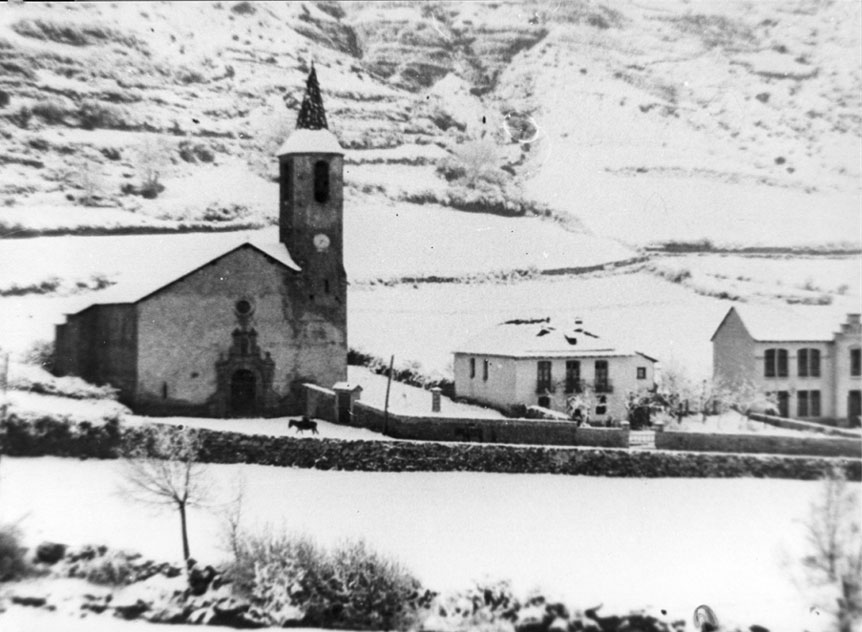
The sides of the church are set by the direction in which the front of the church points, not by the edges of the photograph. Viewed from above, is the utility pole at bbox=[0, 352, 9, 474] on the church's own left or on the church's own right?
on the church's own right

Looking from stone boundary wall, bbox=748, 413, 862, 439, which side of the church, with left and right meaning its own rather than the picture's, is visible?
left

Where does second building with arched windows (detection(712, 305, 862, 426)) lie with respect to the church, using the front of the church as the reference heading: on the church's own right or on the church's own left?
on the church's own left

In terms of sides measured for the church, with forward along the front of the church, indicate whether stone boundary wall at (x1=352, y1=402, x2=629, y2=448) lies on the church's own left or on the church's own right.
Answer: on the church's own left

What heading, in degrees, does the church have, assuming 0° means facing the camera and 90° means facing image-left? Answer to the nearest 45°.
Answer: approximately 0°
